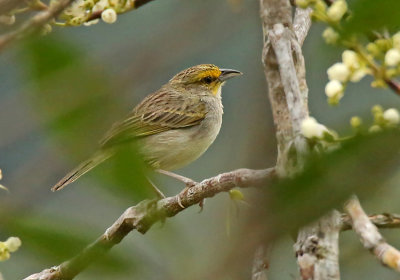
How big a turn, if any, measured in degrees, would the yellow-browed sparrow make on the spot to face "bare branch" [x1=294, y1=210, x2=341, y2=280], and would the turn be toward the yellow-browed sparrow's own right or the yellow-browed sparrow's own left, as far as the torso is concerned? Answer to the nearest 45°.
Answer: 0° — it already faces it

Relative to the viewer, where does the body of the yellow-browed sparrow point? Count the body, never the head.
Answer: to the viewer's right
